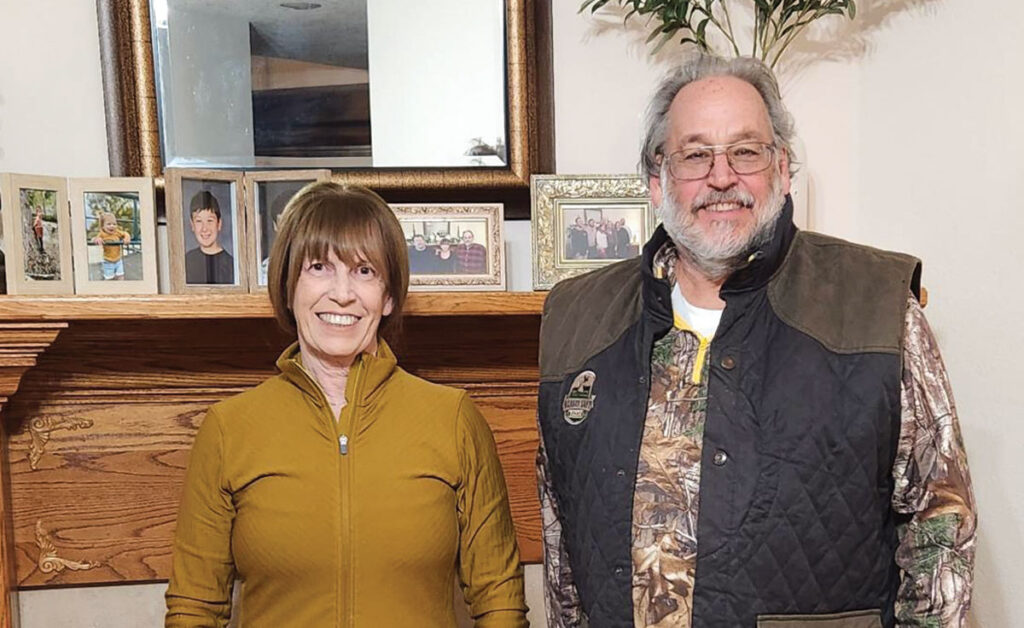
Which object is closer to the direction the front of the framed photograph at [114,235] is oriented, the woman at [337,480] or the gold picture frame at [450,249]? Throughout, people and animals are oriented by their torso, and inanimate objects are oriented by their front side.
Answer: the woman

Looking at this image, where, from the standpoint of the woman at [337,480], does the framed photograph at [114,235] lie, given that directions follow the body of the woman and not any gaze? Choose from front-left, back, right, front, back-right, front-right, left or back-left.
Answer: back-right

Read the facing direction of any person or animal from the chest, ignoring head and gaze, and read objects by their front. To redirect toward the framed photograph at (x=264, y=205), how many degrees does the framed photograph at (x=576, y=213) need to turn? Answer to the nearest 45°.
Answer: approximately 90° to its right

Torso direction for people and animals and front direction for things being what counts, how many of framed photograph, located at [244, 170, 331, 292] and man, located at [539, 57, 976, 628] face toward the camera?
2

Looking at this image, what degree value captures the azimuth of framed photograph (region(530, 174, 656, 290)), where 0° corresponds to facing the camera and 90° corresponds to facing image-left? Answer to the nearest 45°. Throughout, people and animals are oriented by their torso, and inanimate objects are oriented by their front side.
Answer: approximately 0°
